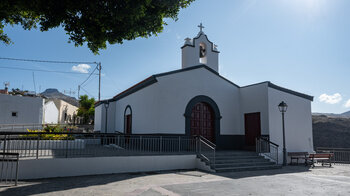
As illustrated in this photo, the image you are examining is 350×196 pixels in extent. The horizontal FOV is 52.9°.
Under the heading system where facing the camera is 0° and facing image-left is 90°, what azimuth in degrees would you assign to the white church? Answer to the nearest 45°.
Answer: approximately 315°

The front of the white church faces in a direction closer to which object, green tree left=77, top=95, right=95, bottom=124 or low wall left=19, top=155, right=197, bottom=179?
the low wall

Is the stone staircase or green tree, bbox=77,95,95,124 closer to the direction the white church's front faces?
the stone staircase

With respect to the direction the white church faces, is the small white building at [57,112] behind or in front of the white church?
behind

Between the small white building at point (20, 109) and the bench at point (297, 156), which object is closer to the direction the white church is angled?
the bench

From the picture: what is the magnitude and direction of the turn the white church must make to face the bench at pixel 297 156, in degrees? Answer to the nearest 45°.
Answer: approximately 45° to its left

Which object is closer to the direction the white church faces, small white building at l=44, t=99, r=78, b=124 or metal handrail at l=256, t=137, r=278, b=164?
the metal handrail

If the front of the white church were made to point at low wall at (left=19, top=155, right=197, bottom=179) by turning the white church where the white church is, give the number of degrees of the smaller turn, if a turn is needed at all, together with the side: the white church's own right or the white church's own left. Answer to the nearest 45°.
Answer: approximately 90° to the white church's own right
